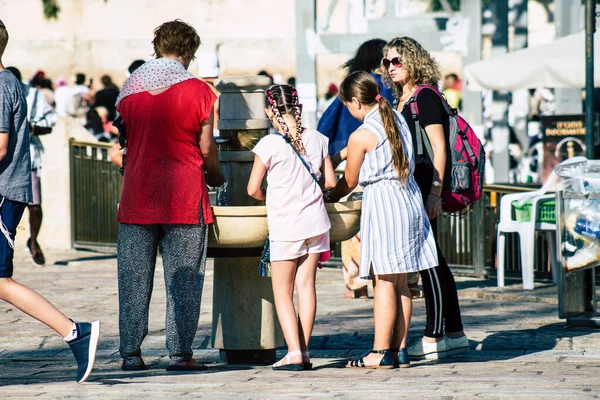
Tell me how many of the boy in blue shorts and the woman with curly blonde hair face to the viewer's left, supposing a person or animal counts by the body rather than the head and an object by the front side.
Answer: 2

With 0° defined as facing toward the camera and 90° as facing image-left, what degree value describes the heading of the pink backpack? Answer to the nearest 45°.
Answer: approximately 270°

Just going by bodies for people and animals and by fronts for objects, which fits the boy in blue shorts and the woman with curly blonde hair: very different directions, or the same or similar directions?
same or similar directions

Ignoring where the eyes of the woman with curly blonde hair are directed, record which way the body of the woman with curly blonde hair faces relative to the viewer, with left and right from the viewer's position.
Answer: facing to the left of the viewer

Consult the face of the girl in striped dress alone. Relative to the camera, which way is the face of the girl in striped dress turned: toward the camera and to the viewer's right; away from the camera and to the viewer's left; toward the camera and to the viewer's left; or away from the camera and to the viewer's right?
away from the camera and to the viewer's left

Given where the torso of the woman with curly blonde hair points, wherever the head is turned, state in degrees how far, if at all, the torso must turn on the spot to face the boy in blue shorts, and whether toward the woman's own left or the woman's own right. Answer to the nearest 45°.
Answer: approximately 45° to the woman's own left

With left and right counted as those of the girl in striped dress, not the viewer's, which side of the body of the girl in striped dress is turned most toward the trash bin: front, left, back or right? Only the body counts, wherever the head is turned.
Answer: right
